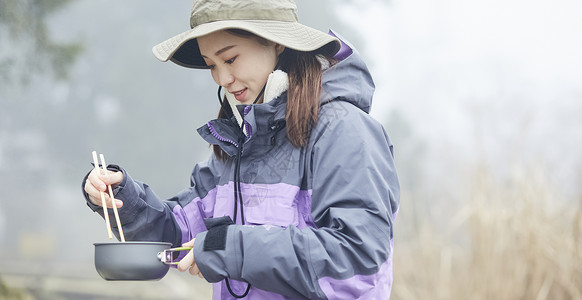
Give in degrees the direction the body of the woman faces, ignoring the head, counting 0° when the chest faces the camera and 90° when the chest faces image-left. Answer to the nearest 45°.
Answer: approximately 45°
